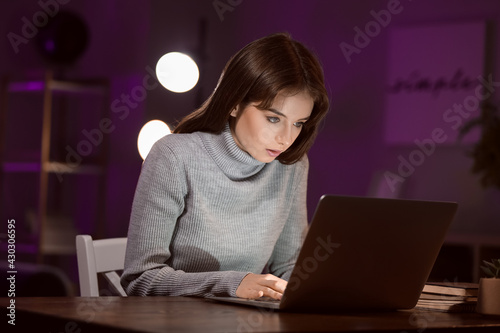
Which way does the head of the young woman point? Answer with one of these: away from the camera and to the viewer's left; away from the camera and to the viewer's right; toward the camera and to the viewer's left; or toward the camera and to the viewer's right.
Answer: toward the camera and to the viewer's right

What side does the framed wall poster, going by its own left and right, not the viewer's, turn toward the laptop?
front

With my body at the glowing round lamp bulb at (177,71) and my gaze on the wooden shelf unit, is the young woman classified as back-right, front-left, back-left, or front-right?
back-left

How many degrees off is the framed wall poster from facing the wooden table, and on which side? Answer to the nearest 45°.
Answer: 0° — it already faces it

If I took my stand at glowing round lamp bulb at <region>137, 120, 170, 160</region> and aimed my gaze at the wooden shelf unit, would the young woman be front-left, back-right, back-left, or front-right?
back-left

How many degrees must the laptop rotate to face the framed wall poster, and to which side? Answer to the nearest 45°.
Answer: approximately 45° to its right

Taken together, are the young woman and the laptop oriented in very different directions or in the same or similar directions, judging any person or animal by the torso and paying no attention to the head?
very different directions

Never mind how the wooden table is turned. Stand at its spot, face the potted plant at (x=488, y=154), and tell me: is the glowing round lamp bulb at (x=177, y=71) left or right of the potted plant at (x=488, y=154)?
left

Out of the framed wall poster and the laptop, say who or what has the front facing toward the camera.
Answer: the framed wall poster

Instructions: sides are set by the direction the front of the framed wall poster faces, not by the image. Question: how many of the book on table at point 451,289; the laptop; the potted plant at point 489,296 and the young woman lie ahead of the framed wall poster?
4

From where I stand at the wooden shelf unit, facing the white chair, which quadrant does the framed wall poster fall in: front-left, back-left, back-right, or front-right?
front-left

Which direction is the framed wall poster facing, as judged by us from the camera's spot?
facing the viewer

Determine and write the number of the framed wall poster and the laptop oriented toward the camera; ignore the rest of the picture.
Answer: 1

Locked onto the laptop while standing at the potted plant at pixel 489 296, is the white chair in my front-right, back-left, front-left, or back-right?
front-right

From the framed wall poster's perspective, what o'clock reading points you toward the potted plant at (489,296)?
The potted plant is roughly at 12 o'clock from the framed wall poster.
